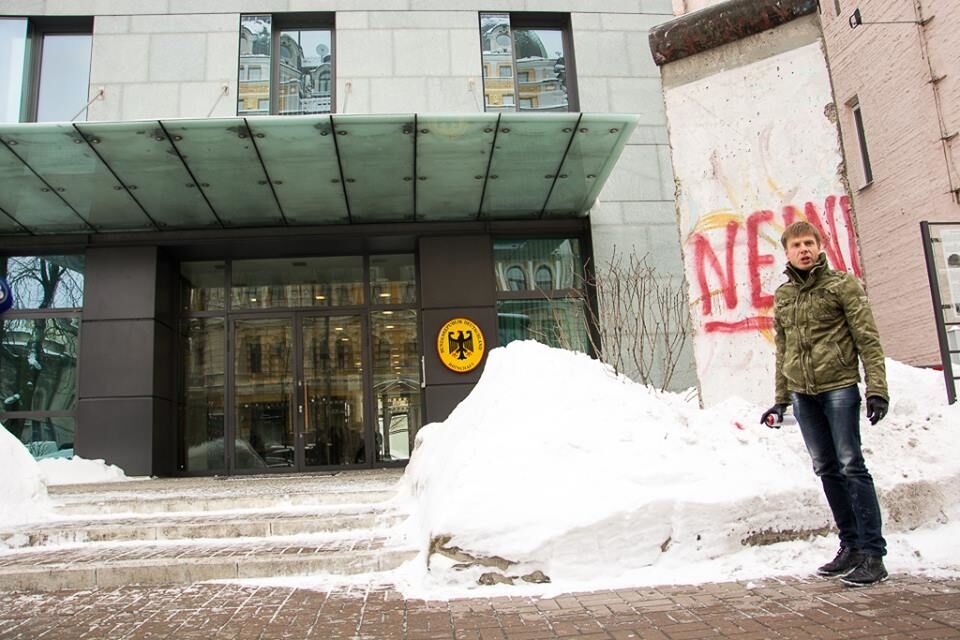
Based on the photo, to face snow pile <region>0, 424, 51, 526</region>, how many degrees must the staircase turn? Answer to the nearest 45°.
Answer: approximately 135° to its right

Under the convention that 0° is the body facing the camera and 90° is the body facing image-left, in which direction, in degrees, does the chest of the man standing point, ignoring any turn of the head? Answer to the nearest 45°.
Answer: approximately 45°

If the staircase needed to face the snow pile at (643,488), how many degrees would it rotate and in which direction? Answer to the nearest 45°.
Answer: approximately 45° to its left

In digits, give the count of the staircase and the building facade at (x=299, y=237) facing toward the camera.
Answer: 2

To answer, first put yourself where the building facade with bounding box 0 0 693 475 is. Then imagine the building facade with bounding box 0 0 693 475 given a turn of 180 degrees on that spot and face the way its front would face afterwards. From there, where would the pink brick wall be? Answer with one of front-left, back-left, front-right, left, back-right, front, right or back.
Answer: right

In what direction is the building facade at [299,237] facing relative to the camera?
toward the camera
